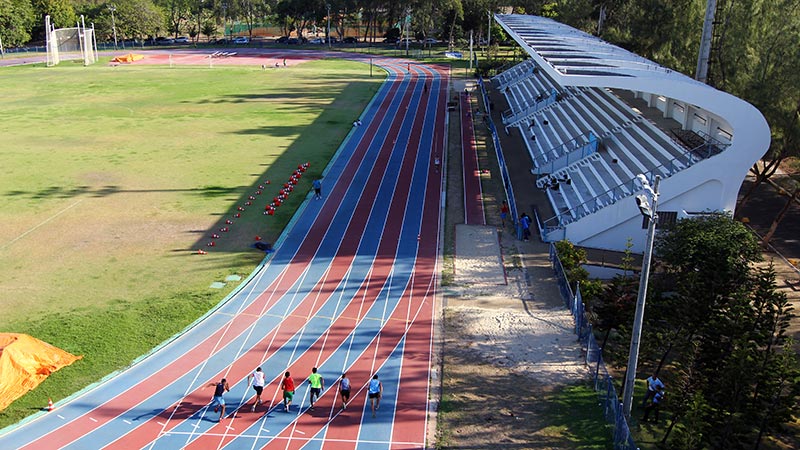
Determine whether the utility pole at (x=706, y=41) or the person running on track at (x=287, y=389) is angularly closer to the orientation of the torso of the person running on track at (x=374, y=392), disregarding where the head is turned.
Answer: the utility pole

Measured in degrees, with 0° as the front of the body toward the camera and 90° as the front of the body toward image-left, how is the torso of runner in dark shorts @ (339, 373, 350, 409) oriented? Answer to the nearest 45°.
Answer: approximately 180°

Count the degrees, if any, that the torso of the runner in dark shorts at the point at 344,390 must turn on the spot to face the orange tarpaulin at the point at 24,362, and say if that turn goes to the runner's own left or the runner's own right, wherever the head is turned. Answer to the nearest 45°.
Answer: approximately 90° to the runner's own left

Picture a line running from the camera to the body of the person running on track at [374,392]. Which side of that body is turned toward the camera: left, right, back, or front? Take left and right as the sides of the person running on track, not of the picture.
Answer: back

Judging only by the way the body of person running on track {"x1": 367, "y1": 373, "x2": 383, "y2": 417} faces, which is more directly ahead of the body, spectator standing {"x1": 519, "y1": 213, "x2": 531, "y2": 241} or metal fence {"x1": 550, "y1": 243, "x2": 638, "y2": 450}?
the spectator standing

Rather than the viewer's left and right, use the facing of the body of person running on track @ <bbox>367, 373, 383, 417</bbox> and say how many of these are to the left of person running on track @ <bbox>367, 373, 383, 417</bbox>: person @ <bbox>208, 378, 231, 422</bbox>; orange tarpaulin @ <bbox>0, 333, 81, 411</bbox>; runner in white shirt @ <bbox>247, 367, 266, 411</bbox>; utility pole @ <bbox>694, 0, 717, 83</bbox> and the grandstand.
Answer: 3

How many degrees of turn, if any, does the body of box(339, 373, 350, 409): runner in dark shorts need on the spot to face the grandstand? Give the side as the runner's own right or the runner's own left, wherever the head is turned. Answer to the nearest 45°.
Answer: approximately 45° to the runner's own right

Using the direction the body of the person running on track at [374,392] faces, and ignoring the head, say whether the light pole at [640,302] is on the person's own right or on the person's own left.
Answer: on the person's own right

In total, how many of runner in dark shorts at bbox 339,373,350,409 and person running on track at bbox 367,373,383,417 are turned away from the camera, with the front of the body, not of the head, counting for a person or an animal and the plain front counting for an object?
2

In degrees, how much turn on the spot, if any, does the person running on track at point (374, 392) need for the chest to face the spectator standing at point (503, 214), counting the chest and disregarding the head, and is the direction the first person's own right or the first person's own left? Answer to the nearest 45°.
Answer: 0° — they already face them

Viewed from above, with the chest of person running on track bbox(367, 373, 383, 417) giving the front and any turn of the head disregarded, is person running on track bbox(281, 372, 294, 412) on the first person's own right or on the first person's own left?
on the first person's own left
